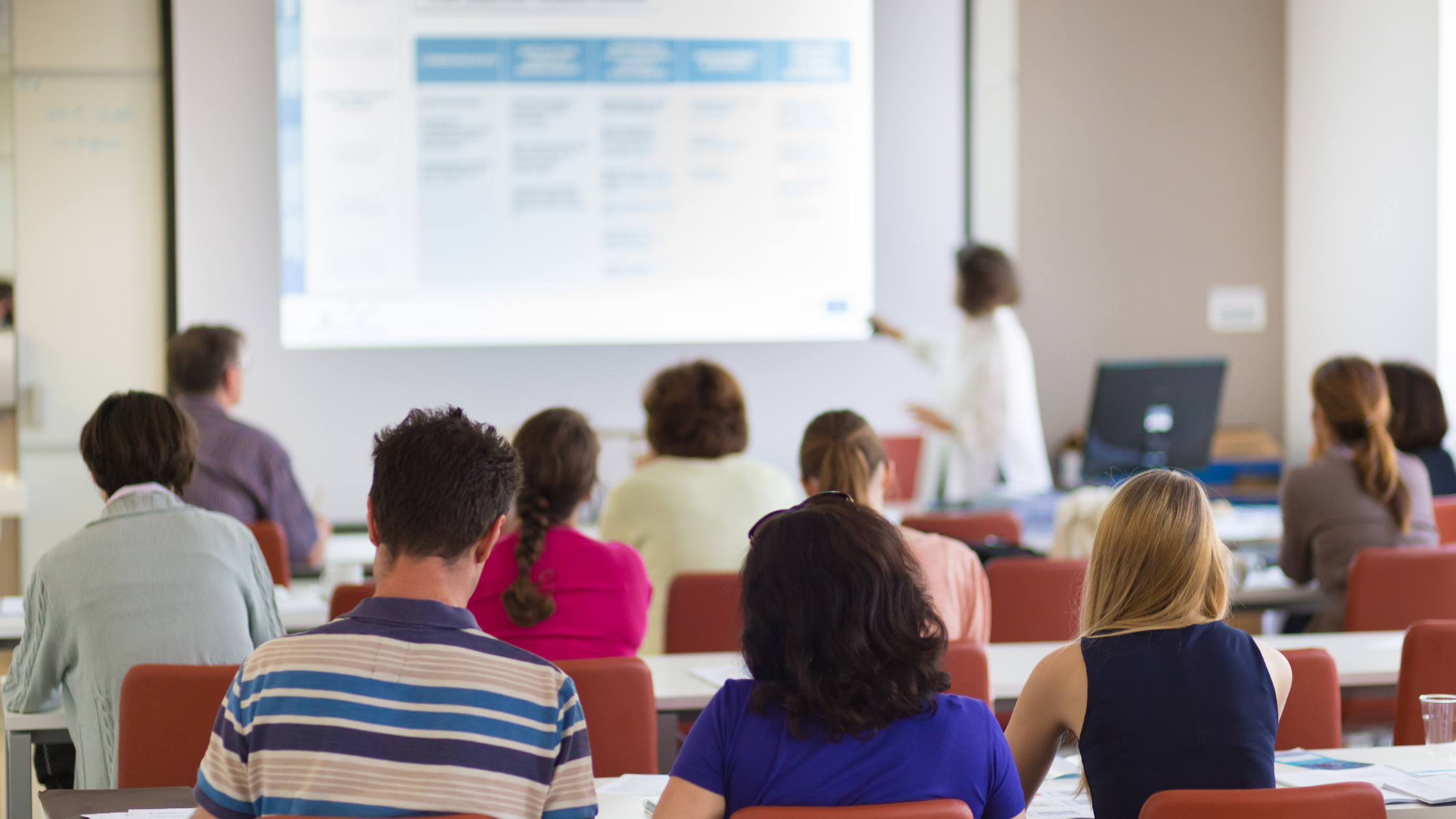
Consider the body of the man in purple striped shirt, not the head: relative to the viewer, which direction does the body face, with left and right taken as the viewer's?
facing away from the viewer and to the right of the viewer

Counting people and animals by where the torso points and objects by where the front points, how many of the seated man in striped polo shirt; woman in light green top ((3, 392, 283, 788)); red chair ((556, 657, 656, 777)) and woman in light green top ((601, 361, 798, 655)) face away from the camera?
4

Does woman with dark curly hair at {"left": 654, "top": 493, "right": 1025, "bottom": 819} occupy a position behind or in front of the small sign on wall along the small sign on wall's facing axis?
in front

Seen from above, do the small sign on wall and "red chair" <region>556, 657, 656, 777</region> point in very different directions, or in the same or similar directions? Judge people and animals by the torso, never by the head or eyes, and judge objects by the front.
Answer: very different directions

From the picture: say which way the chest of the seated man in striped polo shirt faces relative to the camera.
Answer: away from the camera

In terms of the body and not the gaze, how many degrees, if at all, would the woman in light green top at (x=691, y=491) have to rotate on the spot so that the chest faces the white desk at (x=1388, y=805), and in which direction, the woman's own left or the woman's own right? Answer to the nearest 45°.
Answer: approximately 135° to the woman's own right

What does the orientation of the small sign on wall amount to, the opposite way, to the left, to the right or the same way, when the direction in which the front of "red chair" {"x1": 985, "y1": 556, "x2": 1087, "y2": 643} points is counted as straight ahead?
the opposite way

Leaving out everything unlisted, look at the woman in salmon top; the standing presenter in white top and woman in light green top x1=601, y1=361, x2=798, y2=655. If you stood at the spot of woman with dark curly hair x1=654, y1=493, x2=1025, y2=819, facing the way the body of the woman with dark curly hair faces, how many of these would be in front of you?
3

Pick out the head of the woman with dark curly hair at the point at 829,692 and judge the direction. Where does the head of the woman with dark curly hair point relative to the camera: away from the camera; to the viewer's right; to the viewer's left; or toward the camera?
away from the camera

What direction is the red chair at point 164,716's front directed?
away from the camera

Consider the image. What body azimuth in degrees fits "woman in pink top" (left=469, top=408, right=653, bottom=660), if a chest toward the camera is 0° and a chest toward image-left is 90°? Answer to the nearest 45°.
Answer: approximately 180°

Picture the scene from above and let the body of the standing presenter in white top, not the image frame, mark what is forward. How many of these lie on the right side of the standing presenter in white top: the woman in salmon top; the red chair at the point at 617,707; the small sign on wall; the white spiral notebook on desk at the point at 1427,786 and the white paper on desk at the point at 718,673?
1

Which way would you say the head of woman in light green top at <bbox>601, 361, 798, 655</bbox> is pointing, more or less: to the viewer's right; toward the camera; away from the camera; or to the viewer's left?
away from the camera

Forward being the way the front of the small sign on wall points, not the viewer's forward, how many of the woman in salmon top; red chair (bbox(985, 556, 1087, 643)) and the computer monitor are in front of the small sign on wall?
3

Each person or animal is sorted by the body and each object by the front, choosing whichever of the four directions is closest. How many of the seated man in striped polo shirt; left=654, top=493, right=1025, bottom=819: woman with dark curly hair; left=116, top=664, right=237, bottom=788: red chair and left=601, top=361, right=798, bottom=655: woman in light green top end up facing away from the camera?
4

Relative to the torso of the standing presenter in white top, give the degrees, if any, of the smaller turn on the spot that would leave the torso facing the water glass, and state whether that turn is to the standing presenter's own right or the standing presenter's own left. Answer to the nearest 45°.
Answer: approximately 135° to the standing presenter's own left
